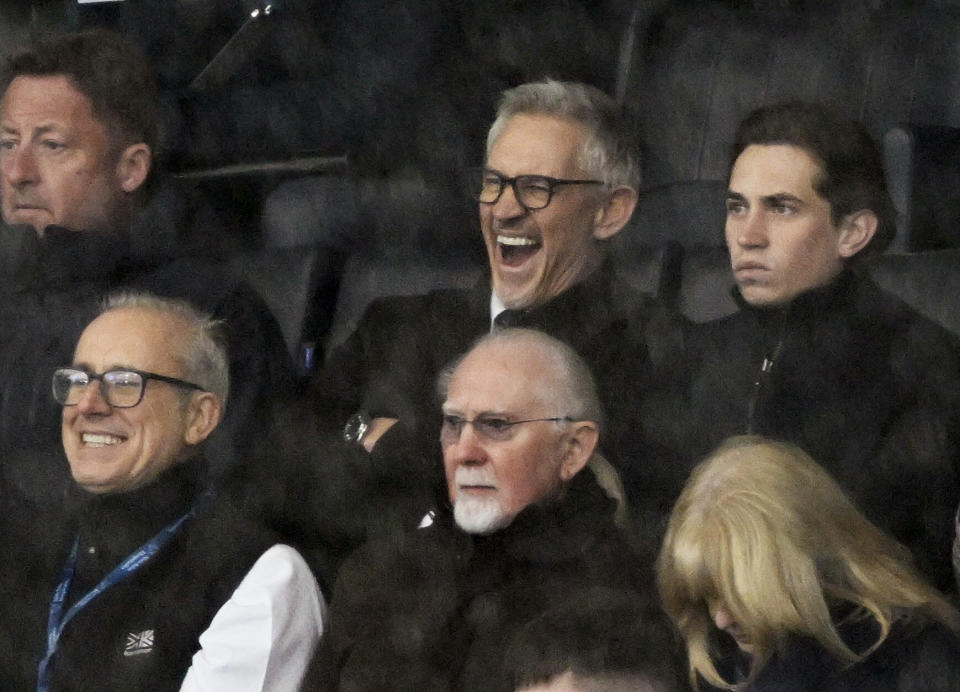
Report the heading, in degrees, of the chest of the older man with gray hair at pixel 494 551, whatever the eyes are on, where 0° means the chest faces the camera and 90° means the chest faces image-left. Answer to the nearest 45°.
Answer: approximately 45°

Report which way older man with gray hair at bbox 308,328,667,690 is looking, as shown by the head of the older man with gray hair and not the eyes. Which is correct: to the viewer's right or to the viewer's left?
to the viewer's left

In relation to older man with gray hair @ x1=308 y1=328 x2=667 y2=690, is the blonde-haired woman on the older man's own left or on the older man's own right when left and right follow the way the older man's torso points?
on the older man's own left

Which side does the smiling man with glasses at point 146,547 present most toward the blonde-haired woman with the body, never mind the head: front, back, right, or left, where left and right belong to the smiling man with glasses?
left

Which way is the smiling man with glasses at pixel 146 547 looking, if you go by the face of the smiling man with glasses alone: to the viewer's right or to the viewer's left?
to the viewer's left
